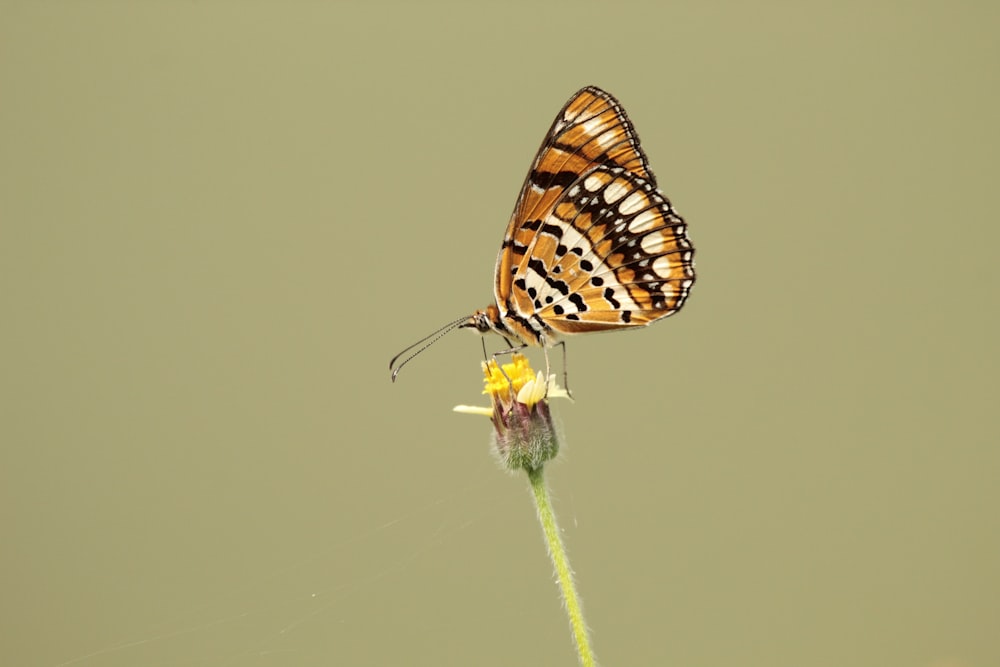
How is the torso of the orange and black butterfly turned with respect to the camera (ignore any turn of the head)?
to the viewer's left
